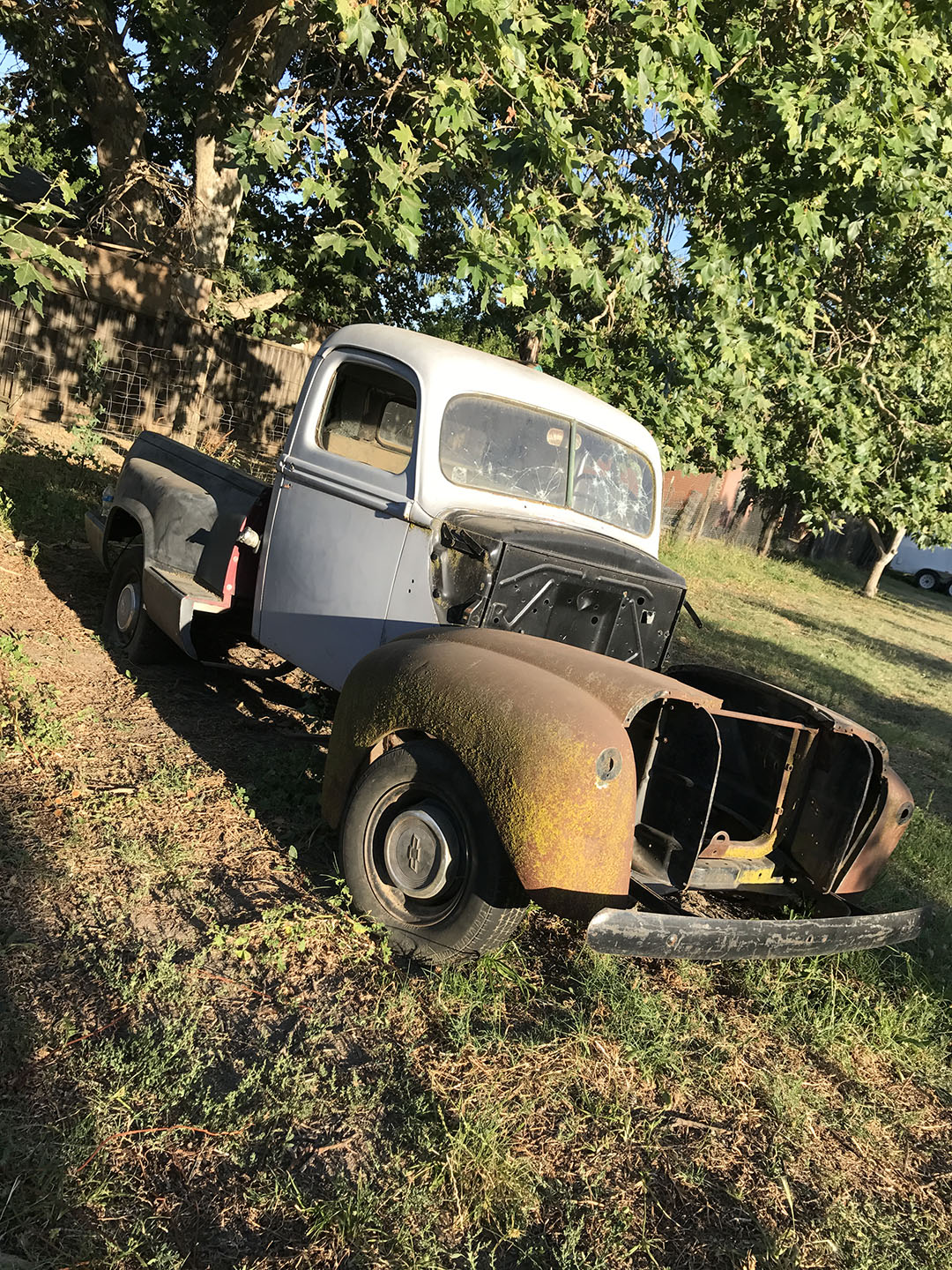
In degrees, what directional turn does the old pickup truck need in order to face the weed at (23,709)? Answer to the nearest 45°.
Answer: approximately 135° to its right

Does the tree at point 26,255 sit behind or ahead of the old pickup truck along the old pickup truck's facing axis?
behind

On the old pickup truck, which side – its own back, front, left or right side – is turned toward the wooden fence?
back

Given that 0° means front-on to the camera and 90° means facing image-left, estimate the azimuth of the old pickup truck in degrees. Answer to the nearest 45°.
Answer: approximately 315°
